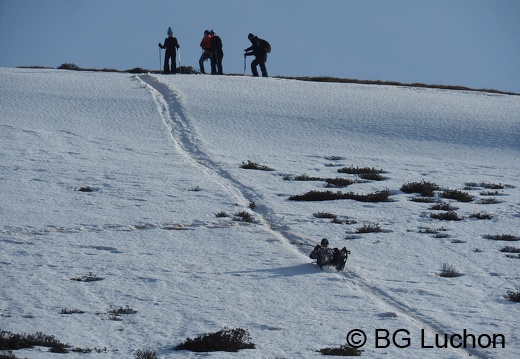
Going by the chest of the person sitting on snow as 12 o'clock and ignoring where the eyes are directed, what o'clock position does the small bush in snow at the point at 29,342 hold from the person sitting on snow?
The small bush in snow is roughly at 3 o'clock from the person sitting on snow.

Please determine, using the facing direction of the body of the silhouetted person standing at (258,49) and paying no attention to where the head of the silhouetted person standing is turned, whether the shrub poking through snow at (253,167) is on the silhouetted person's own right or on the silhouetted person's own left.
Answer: on the silhouetted person's own left

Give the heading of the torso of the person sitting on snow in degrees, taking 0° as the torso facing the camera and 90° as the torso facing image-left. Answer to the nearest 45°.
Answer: approximately 315°

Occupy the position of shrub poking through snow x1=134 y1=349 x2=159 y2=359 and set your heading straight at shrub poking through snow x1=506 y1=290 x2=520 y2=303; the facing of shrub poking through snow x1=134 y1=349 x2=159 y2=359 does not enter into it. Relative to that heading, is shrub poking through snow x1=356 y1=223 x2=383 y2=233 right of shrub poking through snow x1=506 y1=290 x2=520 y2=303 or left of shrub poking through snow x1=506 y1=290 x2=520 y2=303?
left

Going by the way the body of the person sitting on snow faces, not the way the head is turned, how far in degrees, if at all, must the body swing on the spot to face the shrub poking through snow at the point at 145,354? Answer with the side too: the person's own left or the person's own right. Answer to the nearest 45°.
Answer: approximately 90° to the person's own right

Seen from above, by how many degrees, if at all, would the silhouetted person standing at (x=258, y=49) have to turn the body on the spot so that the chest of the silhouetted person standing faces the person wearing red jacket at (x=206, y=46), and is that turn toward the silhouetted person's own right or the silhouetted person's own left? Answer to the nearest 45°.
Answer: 0° — they already face them

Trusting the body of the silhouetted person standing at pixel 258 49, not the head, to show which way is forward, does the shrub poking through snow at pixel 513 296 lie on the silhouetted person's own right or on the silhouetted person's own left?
on the silhouetted person's own left

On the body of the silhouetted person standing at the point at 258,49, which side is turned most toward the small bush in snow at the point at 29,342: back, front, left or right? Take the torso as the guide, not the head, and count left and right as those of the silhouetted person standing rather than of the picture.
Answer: left

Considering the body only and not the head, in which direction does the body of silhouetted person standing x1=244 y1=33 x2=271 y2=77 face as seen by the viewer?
to the viewer's left

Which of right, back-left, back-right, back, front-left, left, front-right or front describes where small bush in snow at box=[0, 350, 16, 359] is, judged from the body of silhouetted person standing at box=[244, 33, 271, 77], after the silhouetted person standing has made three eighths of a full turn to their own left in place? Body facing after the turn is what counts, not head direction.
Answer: front-right

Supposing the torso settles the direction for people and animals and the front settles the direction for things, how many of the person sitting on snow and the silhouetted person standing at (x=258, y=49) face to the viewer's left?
1

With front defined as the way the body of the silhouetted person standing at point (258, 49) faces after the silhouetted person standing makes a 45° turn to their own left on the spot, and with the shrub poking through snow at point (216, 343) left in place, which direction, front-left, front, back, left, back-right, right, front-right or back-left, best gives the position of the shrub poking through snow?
front-left

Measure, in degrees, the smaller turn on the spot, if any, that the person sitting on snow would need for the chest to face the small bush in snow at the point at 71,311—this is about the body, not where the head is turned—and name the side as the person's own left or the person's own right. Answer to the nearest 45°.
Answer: approximately 90° to the person's own right

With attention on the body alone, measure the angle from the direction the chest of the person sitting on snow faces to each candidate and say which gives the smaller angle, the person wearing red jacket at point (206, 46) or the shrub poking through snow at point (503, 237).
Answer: the shrub poking through snow

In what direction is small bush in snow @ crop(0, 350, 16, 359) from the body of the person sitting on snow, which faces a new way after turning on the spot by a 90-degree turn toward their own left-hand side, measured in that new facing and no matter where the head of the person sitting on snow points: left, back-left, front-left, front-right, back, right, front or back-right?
back

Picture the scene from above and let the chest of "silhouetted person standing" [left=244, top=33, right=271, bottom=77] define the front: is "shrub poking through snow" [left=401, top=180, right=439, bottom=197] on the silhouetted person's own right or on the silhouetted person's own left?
on the silhouetted person's own left

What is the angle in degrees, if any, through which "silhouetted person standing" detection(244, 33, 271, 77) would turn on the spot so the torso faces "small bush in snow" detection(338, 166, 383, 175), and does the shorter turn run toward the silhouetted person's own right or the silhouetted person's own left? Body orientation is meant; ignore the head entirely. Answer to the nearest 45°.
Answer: approximately 90° to the silhouetted person's own left
